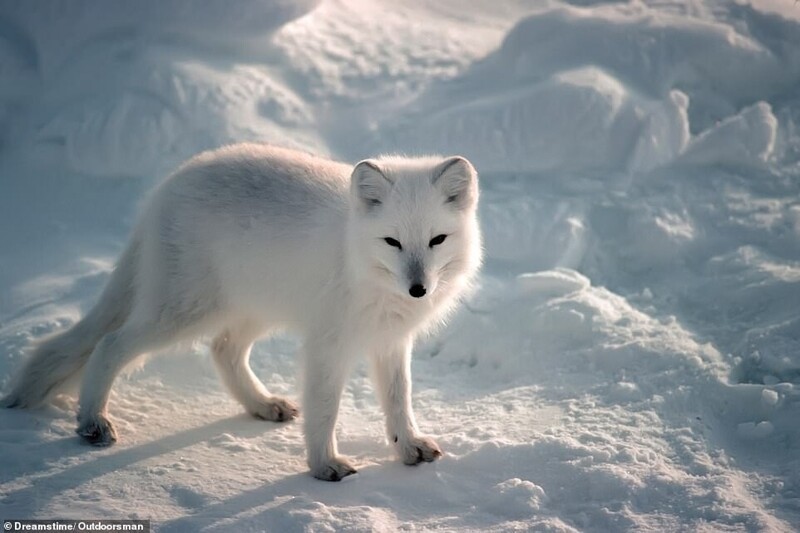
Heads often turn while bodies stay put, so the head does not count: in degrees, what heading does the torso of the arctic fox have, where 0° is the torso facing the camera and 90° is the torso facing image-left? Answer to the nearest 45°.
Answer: approximately 315°

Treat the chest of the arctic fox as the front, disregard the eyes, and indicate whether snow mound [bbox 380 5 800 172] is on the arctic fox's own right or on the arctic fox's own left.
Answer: on the arctic fox's own left
